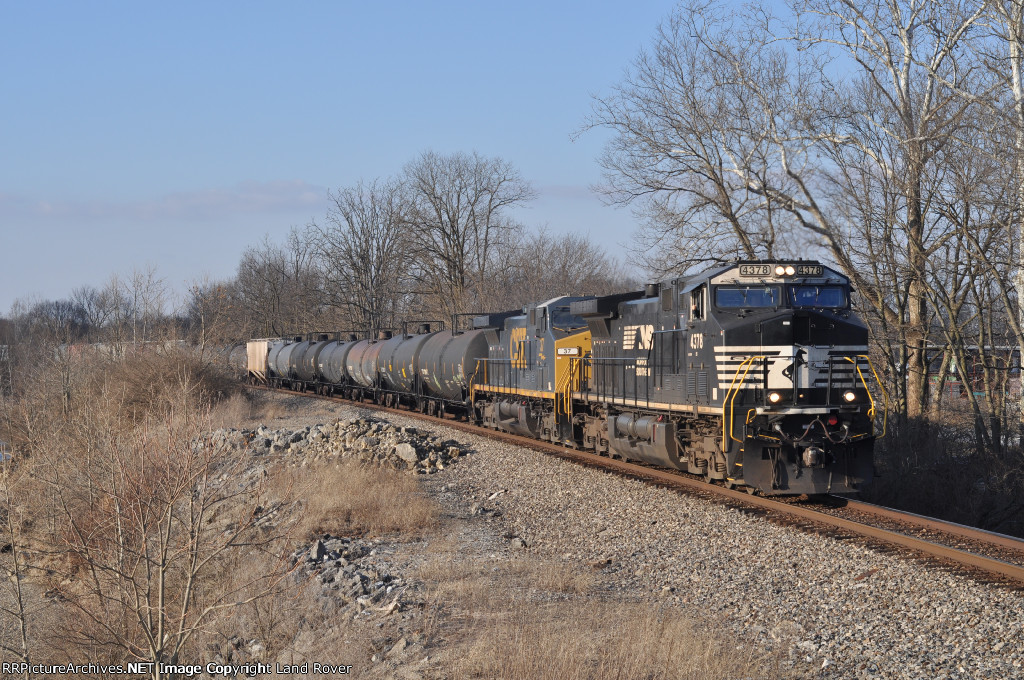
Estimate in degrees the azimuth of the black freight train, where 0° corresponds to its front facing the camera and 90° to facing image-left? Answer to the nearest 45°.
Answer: approximately 315°

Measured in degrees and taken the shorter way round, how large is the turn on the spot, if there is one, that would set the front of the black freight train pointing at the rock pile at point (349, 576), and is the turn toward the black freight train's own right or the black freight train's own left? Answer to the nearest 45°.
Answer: approximately 90° to the black freight train's own right

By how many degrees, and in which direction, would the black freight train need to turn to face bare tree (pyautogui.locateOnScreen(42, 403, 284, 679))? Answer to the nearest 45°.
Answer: approximately 90° to its right
